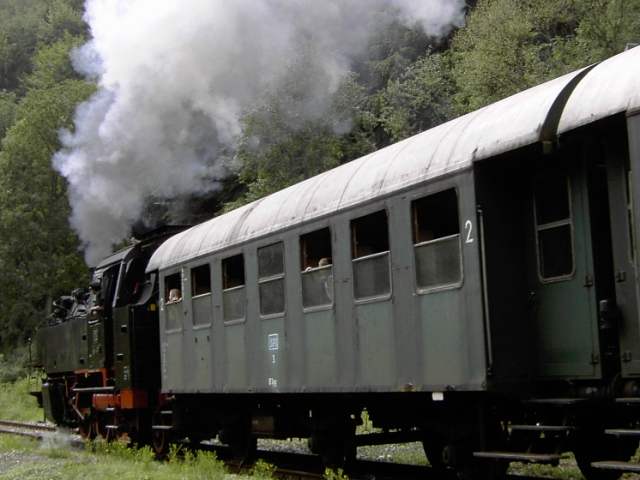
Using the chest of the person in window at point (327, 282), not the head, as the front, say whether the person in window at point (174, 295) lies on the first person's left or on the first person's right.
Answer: on the first person's right

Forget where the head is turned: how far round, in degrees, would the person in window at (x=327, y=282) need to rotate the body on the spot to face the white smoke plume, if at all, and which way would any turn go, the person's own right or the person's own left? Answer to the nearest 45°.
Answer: approximately 90° to the person's own right

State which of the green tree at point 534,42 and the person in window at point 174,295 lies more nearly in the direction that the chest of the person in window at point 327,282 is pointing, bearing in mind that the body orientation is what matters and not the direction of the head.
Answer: the person in window

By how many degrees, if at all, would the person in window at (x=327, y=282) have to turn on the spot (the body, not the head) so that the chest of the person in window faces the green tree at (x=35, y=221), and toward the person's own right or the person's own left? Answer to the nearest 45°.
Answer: approximately 90° to the person's own right
